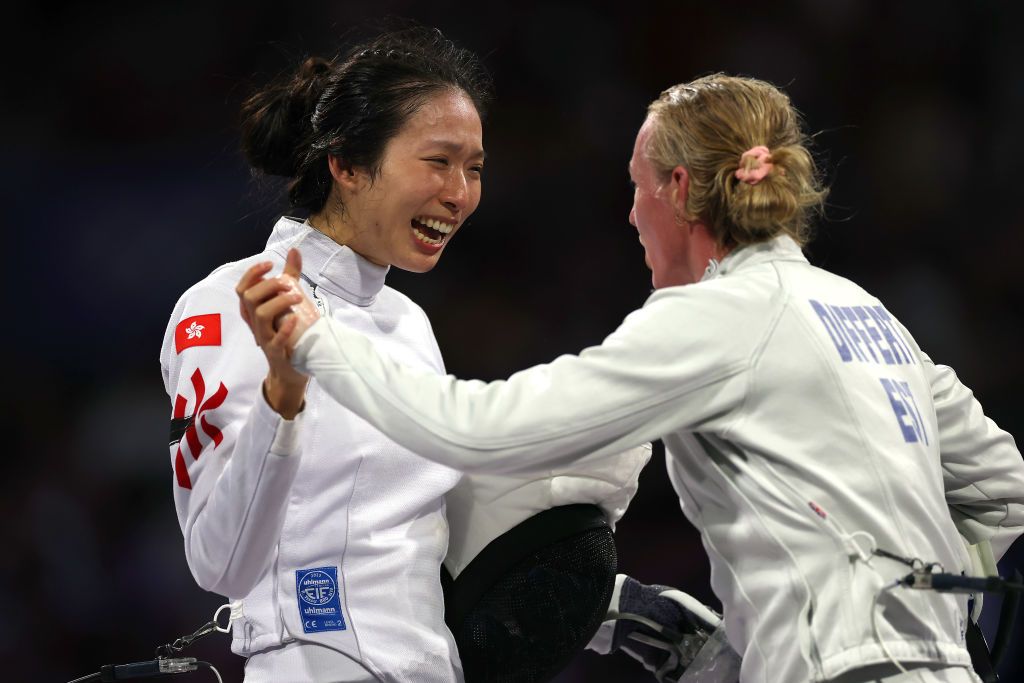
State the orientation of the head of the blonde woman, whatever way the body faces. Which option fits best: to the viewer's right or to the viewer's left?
to the viewer's left

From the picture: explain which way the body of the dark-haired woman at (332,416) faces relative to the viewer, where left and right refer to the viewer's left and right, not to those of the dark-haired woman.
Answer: facing the viewer and to the right of the viewer

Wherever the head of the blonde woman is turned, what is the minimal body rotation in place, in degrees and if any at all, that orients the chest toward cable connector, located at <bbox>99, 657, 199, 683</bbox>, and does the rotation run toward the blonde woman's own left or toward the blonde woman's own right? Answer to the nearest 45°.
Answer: approximately 45° to the blonde woman's own left

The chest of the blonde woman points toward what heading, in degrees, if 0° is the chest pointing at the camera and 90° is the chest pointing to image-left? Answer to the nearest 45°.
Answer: approximately 135°

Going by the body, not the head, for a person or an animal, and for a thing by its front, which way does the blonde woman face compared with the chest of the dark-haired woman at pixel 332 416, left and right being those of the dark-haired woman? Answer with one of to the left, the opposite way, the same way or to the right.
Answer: the opposite way
